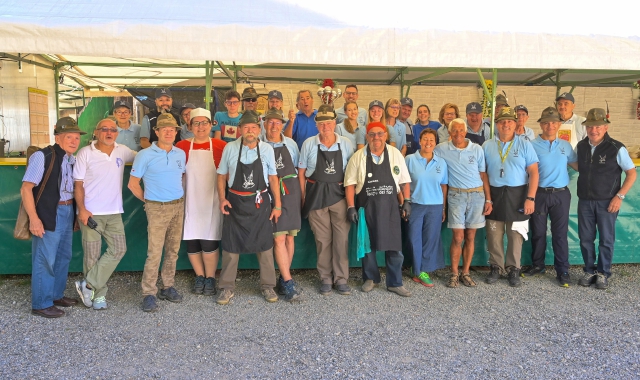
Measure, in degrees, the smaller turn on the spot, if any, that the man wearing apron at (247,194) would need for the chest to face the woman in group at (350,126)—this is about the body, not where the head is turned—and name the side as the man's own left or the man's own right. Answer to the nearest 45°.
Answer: approximately 135° to the man's own left

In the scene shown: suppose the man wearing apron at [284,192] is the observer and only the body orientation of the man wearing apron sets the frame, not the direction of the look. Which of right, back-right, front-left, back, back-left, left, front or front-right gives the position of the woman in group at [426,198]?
left

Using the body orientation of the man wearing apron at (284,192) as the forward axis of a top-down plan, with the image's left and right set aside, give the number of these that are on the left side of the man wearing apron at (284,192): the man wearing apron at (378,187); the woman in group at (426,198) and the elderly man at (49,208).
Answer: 2

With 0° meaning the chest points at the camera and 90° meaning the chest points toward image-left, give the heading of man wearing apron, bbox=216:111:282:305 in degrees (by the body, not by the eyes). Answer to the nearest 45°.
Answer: approximately 0°

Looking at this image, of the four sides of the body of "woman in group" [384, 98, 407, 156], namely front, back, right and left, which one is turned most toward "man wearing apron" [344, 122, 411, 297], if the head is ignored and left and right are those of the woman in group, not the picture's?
front

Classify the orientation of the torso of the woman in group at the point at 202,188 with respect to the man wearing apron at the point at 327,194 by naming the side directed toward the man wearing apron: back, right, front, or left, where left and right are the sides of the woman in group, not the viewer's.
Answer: left

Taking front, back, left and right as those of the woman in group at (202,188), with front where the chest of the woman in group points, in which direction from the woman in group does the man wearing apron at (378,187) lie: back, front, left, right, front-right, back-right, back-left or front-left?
left

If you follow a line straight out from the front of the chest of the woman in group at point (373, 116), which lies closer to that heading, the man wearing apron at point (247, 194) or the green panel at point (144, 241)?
the man wearing apron

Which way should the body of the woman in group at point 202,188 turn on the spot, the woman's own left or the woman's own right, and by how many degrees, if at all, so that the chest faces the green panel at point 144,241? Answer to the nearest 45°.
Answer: approximately 135° to the woman's own right

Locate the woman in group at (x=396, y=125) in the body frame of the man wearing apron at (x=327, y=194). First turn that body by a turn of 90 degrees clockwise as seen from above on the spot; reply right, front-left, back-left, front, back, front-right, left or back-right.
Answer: back-right

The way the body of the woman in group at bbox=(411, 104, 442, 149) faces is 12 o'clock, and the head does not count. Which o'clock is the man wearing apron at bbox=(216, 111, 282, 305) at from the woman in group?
The man wearing apron is roughly at 1 o'clock from the woman in group.
